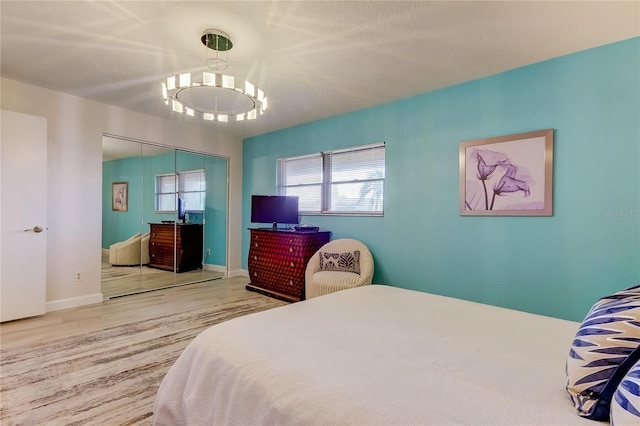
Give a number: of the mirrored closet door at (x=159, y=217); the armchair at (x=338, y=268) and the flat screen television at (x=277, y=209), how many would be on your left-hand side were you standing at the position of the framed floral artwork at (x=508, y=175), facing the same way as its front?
0

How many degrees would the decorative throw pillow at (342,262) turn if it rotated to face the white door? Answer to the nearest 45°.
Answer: approximately 45° to its right

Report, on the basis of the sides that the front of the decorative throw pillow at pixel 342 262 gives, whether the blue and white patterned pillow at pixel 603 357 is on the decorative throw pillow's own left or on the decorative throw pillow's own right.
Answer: on the decorative throw pillow's own left

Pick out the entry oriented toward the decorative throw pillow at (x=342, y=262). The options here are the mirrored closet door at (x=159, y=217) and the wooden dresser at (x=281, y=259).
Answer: the mirrored closet door

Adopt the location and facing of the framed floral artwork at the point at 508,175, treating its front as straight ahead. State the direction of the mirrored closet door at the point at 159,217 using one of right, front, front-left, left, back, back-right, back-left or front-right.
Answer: front-right

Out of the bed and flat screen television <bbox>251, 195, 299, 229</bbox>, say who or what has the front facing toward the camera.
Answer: the flat screen television

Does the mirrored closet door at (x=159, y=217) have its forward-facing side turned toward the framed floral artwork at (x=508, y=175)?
yes

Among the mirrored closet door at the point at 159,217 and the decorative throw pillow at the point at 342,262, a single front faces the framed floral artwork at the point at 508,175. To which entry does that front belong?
the mirrored closet door

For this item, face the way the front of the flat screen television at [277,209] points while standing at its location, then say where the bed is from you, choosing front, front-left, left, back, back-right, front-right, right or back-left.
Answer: front

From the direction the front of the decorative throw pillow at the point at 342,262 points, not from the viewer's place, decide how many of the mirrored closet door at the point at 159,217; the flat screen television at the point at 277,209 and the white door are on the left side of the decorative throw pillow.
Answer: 0

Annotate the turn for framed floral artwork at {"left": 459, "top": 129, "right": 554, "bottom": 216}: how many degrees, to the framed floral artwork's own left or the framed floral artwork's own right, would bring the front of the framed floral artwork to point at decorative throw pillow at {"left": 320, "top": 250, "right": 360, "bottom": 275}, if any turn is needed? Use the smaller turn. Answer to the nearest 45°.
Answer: approximately 45° to the framed floral artwork's own right

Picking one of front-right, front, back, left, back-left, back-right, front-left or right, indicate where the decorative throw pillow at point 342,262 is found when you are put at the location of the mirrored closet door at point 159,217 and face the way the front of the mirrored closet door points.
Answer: front

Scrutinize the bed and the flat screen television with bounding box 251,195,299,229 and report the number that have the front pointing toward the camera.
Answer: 1

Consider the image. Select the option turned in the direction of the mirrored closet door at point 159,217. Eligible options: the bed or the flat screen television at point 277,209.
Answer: the bed

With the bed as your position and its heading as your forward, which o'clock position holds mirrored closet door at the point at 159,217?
The mirrored closet door is roughly at 12 o'clock from the bed.

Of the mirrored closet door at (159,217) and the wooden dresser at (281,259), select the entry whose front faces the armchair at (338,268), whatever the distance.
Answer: the mirrored closet door

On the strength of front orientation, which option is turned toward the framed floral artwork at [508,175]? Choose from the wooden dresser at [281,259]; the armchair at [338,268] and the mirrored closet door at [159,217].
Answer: the mirrored closet door

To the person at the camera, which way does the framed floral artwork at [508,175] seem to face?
facing the viewer and to the left of the viewer

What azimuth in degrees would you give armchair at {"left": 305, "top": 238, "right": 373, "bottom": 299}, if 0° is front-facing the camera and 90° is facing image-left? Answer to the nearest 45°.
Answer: approximately 45°

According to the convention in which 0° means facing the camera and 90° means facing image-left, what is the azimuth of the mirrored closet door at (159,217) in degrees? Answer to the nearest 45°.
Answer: approximately 315°
